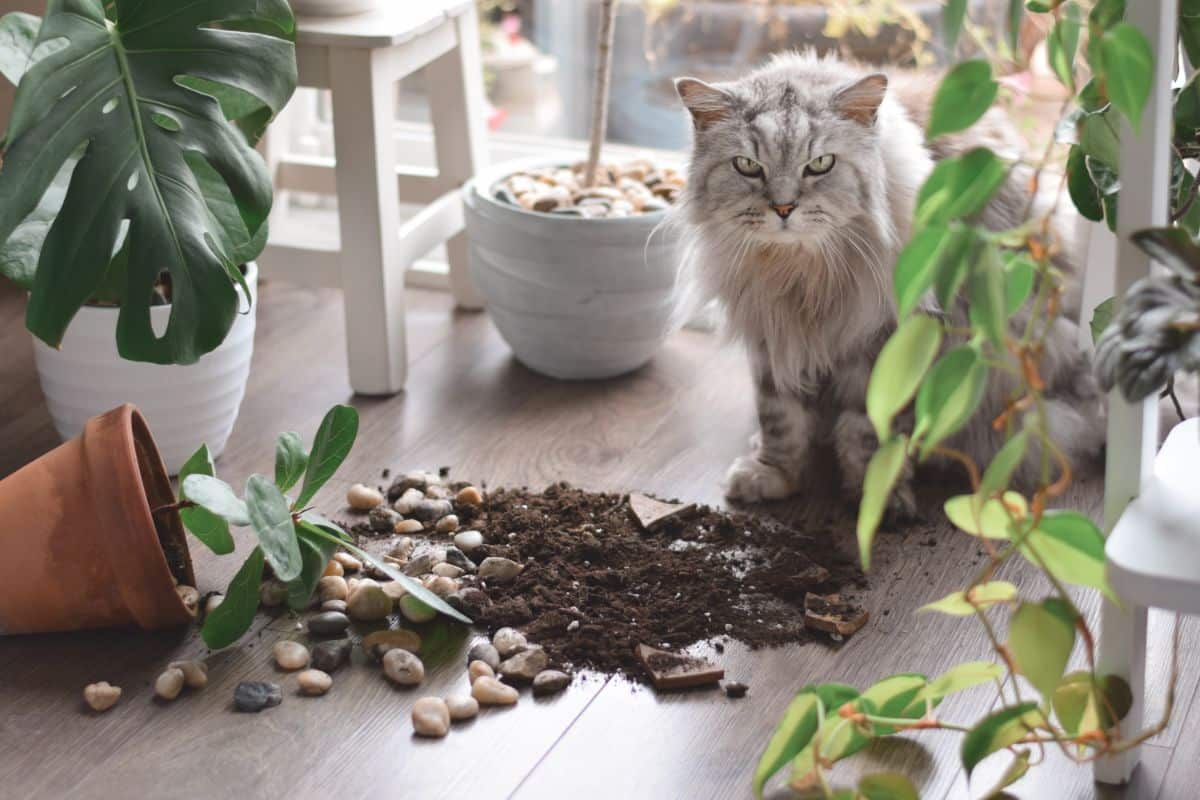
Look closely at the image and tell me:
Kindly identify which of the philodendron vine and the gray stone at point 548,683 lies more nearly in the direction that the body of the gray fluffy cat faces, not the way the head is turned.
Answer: the gray stone

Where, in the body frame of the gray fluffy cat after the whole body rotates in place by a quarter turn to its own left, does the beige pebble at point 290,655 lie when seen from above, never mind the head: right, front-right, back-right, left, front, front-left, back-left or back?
right

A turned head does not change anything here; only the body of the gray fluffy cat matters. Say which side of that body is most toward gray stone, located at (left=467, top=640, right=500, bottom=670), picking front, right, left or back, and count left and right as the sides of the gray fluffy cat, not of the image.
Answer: front

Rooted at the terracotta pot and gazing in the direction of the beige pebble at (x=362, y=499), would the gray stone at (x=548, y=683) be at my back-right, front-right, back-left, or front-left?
front-right

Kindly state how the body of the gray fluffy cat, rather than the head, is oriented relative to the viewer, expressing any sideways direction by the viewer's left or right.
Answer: facing the viewer and to the left of the viewer

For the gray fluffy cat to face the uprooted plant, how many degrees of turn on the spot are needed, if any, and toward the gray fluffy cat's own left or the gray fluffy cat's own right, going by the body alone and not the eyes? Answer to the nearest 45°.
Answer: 0° — it already faces it
